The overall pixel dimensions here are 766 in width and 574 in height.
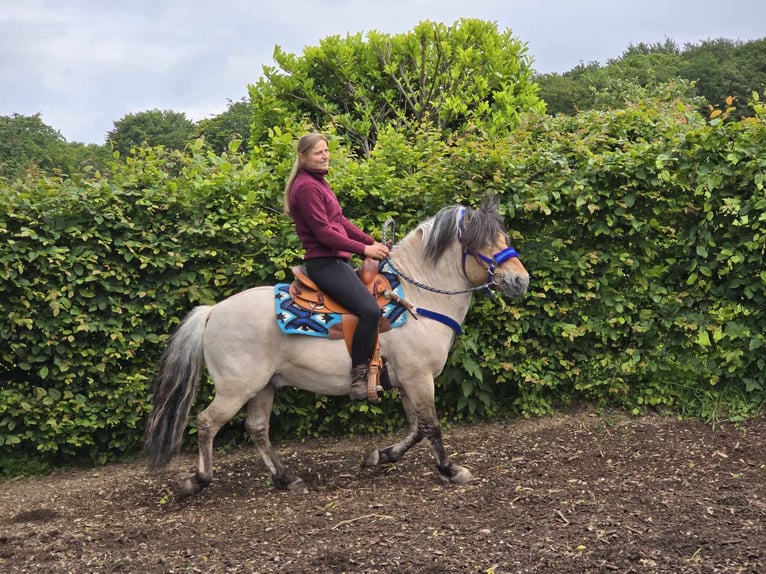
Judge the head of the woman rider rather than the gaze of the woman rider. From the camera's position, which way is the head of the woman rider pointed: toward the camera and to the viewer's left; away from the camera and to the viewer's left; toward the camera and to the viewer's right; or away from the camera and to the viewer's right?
toward the camera and to the viewer's right

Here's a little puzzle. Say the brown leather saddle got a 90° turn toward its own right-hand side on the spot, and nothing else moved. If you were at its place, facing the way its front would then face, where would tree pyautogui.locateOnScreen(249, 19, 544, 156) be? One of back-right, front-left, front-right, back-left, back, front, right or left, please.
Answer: back

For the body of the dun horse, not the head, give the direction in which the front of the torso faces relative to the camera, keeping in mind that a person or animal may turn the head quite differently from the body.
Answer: to the viewer's right

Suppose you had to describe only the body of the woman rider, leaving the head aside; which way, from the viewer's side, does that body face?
to the viewer's right

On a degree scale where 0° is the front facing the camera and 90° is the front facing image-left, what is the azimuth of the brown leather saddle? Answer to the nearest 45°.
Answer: approximately 270°
